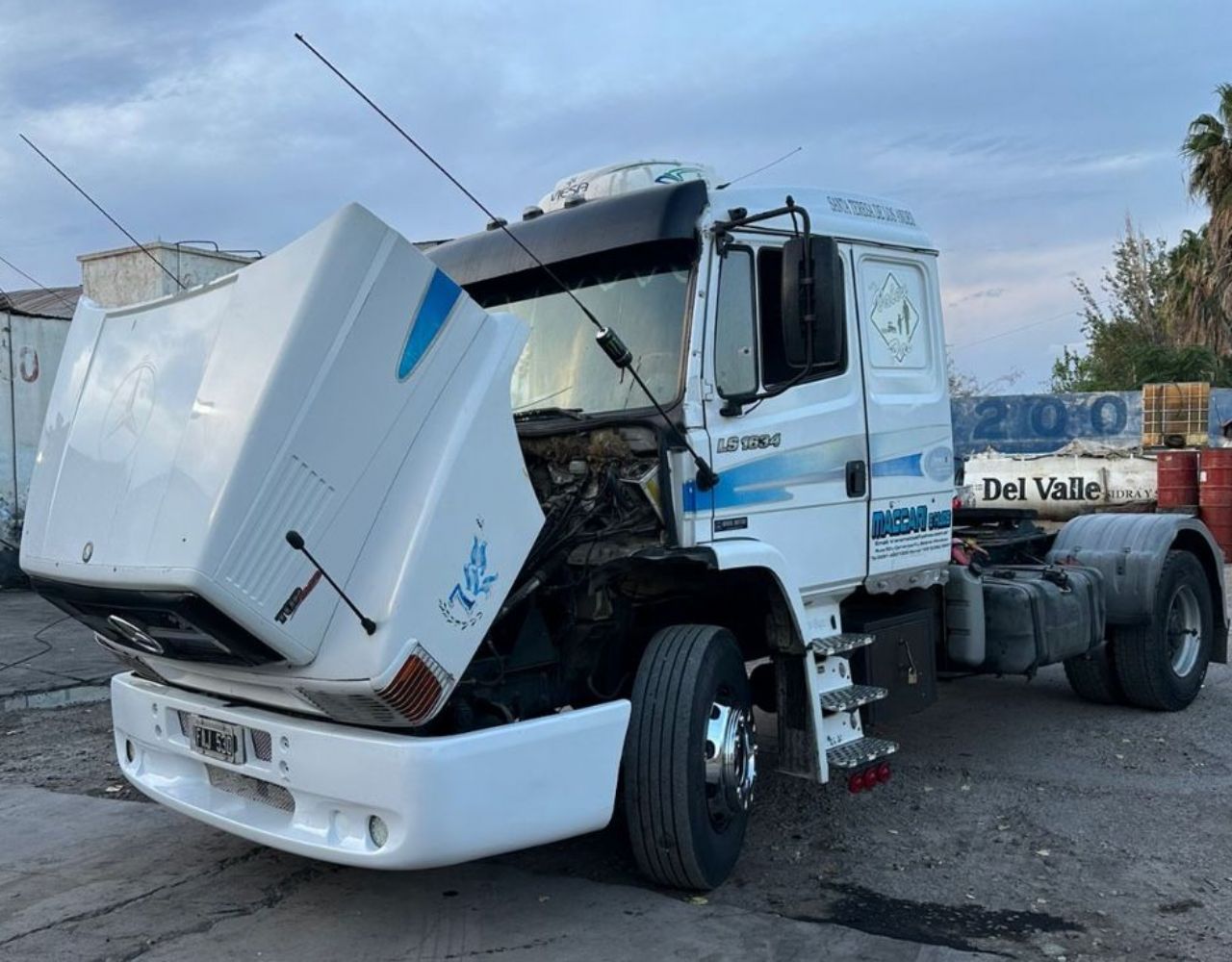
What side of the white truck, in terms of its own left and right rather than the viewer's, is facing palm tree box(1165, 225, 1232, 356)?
back

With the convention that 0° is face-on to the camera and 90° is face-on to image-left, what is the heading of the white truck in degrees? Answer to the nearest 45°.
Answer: approximately 45°

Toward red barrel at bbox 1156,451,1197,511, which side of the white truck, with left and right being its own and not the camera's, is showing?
back

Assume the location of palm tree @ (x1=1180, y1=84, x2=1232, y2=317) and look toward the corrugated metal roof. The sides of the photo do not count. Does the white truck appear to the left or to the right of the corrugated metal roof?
left

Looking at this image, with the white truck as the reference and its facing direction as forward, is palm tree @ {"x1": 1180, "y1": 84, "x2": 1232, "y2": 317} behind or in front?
behind

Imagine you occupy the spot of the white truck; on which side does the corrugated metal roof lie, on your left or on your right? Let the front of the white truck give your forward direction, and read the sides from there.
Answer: on your right
